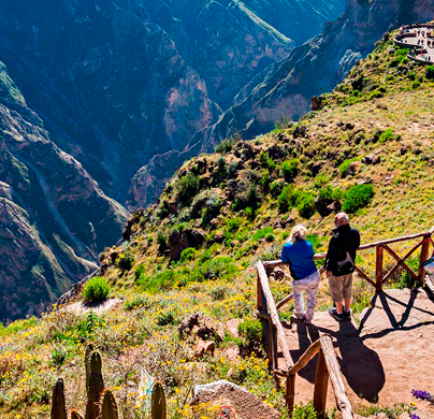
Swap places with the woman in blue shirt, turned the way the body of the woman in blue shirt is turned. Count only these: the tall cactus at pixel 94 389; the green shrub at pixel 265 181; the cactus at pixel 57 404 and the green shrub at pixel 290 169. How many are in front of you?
2

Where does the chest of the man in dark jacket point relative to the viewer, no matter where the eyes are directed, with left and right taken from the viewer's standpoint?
facing away from the viewer and to the left of the viewer

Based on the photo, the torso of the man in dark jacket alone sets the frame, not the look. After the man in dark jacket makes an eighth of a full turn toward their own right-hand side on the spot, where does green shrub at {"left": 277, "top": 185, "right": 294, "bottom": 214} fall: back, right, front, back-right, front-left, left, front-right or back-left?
front

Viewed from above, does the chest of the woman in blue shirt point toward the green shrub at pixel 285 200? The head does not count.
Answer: yes

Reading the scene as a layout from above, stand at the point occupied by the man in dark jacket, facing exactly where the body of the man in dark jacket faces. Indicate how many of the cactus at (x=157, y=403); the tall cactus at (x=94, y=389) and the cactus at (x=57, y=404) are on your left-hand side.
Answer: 3

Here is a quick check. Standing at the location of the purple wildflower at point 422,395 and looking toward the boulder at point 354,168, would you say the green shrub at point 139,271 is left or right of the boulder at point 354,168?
left

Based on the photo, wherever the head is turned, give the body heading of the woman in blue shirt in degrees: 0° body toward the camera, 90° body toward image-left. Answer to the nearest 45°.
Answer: approximately 180°

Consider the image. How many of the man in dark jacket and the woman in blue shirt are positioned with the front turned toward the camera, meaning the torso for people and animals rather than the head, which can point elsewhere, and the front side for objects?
0

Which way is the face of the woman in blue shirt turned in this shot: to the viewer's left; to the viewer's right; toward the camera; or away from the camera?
away from the camera

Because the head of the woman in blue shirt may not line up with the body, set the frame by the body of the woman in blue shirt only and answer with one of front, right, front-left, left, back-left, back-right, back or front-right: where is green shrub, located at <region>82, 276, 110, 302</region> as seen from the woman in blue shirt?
front-left

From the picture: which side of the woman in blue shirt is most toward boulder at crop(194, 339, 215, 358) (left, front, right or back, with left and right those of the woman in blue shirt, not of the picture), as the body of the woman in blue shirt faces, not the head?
left

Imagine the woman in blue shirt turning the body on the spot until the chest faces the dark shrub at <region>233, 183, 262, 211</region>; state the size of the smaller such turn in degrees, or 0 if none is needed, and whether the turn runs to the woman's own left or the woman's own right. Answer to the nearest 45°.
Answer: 0° — they already face it

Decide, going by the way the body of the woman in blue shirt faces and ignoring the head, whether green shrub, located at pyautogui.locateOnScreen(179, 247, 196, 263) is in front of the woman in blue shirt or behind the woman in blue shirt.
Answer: in front

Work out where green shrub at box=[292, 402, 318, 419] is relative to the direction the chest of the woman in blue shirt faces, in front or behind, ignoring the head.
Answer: behind

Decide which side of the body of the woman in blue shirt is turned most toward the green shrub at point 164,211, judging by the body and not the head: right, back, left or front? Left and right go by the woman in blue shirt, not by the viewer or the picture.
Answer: front

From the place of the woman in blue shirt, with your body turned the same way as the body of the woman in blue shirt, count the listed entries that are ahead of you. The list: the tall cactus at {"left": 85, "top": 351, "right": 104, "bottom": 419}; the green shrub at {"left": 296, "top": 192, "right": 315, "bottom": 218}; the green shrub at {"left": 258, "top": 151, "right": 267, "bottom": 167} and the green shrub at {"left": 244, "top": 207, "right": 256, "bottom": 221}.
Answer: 3
